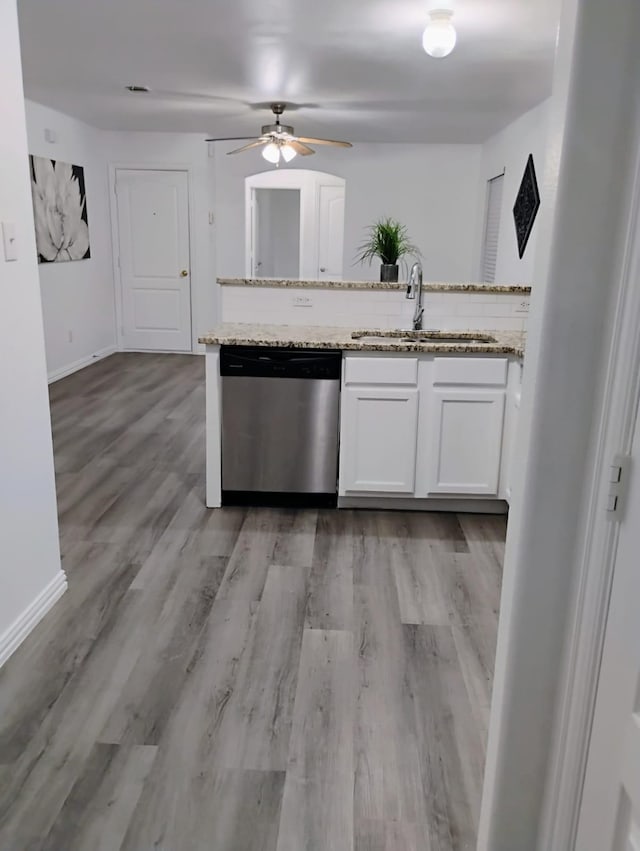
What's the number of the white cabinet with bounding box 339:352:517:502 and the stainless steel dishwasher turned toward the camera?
2

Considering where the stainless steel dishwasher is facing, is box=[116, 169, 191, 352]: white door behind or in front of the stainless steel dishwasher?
behind

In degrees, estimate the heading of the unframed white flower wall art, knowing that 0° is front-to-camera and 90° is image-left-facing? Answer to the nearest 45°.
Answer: approximately 315°

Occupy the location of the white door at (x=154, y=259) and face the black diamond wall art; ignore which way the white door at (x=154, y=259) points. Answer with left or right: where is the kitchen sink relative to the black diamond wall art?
right

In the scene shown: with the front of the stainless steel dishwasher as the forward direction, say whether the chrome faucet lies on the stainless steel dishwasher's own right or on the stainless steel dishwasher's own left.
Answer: on the stainless steel dishwasher's own left

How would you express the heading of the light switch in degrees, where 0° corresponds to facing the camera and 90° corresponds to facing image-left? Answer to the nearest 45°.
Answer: approximately 315°

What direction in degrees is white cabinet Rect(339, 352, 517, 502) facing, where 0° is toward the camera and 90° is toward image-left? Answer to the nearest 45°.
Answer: approximately 0°

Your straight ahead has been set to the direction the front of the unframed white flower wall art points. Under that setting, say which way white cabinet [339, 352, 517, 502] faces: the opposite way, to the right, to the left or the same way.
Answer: to the right

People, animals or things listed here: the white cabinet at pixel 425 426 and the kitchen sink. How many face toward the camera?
2

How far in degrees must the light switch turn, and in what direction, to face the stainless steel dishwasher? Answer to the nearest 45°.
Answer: approximately 90° to its left

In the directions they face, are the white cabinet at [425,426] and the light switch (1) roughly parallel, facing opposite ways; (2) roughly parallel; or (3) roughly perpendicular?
roughly perpendicular

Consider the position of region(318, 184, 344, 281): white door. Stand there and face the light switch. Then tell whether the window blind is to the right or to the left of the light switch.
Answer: left

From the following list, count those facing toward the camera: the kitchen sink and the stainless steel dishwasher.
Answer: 2
